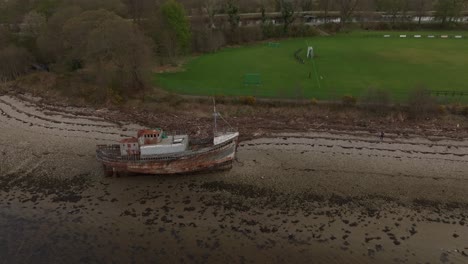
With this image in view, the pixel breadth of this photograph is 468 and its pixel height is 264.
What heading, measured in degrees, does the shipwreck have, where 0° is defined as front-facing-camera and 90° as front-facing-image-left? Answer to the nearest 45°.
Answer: approximately 270°
